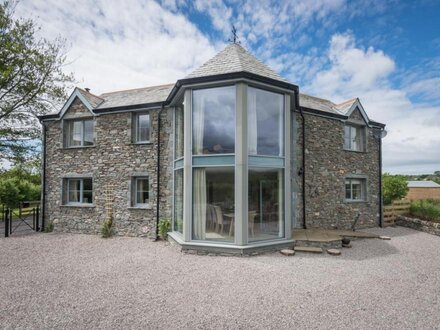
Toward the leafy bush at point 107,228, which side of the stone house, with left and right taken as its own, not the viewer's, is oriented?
right

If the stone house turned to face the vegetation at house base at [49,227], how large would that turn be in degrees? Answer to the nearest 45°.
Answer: approximately 90° to its right

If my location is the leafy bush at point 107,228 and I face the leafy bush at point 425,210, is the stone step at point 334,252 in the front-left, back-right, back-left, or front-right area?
front-right

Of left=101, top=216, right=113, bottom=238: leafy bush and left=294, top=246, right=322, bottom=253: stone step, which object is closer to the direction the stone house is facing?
the stone step

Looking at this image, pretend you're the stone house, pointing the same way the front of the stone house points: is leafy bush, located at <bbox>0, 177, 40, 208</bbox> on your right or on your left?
on your right

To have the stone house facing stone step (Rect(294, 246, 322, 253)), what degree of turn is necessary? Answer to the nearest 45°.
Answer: approximately 45° to its left

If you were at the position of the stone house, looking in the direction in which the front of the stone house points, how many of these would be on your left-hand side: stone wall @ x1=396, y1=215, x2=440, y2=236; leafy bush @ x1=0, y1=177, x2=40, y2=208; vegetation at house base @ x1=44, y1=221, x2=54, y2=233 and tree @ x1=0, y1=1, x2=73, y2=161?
1

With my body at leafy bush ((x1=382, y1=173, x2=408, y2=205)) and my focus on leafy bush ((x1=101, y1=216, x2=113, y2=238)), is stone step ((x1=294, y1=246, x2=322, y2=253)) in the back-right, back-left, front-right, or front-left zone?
front-left

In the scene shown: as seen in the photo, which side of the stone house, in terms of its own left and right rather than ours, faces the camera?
front

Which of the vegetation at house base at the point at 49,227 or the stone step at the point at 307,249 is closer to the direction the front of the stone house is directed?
the stone step

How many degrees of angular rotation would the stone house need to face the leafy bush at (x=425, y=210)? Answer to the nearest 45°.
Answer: approximately 90° to its left

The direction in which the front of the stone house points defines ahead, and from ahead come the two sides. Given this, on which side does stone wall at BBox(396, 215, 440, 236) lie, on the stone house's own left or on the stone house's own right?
on the stone house's own left
